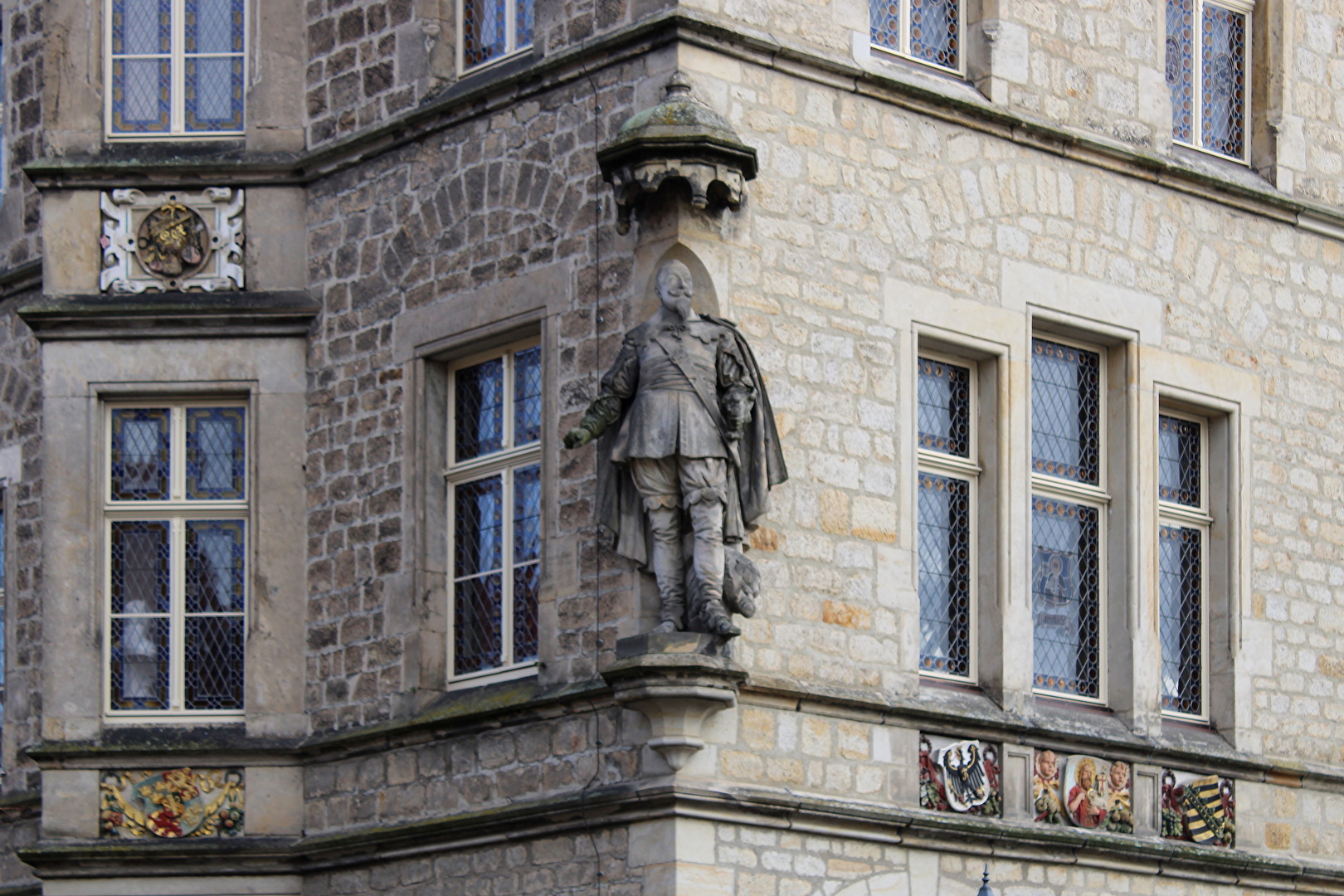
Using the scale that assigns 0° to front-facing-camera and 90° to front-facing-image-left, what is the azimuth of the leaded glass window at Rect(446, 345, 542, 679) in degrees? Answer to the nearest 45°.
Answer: approximately 45°

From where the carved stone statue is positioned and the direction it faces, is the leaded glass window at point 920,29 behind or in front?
behind

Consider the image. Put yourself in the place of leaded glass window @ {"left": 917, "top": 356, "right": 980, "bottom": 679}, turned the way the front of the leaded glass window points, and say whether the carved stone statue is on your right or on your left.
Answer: on your right

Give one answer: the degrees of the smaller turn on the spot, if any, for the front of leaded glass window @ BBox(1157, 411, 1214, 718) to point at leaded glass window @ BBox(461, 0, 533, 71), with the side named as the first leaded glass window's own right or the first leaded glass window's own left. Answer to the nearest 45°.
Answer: approximately 90° to the first leaded glass window's own right

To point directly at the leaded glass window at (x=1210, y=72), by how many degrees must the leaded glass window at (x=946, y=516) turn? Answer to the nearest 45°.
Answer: approximately 90° to its left

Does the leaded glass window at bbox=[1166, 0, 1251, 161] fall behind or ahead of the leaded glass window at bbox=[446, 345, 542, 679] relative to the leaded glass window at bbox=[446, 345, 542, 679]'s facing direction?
behind

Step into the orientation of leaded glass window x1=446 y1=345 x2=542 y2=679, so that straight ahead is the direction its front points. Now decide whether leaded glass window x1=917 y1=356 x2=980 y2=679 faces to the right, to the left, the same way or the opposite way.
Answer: to the left

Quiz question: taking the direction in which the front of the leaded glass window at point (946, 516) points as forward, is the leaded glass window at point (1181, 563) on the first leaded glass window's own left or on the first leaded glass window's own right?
on the first leaded glass window's own left

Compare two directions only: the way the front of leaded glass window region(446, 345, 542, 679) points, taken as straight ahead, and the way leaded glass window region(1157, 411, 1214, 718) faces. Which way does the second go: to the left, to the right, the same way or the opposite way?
to the left
